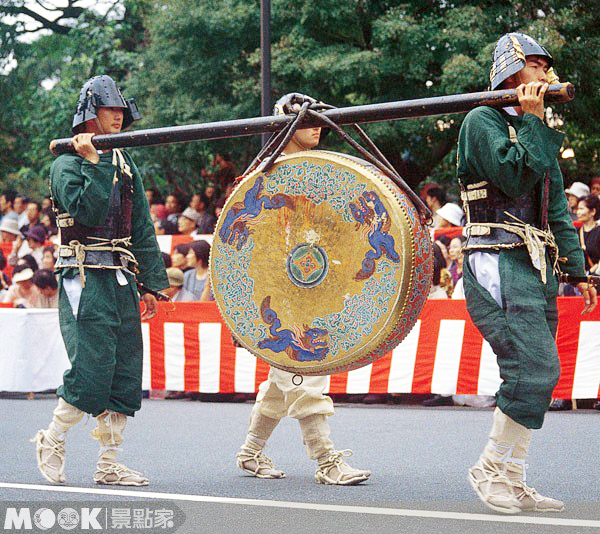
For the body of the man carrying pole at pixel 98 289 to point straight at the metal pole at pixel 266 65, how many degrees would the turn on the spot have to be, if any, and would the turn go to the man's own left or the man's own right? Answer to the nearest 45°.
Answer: approximately 135° to the man's own left

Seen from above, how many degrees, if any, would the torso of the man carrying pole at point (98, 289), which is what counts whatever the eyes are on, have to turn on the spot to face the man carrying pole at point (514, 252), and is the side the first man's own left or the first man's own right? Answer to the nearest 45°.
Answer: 0° — they already face them

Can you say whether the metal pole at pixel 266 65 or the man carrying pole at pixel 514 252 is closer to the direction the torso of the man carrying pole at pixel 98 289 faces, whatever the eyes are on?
the man carrying pole

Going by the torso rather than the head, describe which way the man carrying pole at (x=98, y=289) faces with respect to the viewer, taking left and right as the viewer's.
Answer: facing the viewer and to the right of the viewer

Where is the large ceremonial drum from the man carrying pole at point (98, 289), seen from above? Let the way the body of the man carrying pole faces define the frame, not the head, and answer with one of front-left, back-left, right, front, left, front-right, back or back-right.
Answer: front
